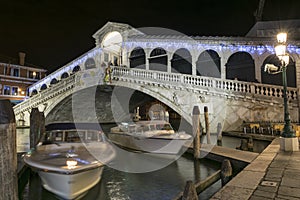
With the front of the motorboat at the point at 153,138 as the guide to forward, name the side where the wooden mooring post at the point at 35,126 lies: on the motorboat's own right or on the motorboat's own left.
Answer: on the motorboat's own right

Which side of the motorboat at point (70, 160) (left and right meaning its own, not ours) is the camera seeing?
front

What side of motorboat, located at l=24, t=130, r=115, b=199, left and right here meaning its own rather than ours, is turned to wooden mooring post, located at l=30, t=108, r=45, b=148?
back

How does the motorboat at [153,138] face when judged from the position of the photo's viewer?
facing the viewer and to the right of the viewer

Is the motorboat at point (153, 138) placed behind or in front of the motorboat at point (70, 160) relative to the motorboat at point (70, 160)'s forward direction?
behind

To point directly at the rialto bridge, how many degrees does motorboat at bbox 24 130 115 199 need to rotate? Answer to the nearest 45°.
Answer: approximately 135° to its left

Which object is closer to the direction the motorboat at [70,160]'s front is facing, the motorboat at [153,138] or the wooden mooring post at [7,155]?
the wooden mooring post
